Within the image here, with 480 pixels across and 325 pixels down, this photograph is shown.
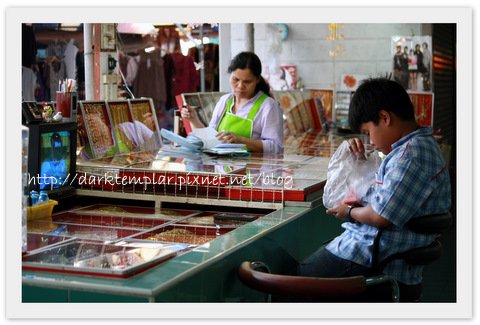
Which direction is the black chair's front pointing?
to the viewer's left

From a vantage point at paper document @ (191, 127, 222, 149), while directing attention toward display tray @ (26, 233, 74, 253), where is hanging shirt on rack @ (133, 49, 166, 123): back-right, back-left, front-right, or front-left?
back-right

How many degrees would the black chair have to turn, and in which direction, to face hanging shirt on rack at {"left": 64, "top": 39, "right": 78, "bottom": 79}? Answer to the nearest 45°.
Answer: approximately 45° to its right

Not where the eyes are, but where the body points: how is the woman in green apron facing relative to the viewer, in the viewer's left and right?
facing the viewer and to the left of the viewer

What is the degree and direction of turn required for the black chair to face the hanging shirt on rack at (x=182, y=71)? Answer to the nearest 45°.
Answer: approximately 90° to its right

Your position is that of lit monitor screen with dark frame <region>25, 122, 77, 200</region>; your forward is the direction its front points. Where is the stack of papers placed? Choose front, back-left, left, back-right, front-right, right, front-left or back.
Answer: left

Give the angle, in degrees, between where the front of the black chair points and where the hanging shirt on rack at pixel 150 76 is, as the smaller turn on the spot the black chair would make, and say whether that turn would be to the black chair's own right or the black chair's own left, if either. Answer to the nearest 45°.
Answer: approximately 90° to the black chair's own right

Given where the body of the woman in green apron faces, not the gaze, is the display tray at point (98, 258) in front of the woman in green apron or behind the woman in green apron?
in front

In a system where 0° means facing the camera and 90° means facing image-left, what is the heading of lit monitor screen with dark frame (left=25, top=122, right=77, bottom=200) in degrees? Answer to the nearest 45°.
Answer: approximately 315°

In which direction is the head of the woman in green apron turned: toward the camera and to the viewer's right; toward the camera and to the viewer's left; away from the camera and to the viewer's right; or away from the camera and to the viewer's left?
toward the camera and to the viewer's left

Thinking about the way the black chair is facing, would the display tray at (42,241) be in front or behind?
in front
